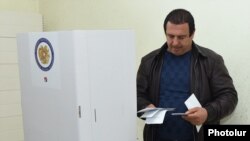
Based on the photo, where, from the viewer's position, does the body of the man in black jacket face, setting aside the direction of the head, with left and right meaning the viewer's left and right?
facing the viewer

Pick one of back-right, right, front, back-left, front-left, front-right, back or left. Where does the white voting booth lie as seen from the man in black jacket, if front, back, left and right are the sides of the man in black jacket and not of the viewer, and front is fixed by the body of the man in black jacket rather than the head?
front-right

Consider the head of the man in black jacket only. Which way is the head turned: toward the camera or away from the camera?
toward the camera
